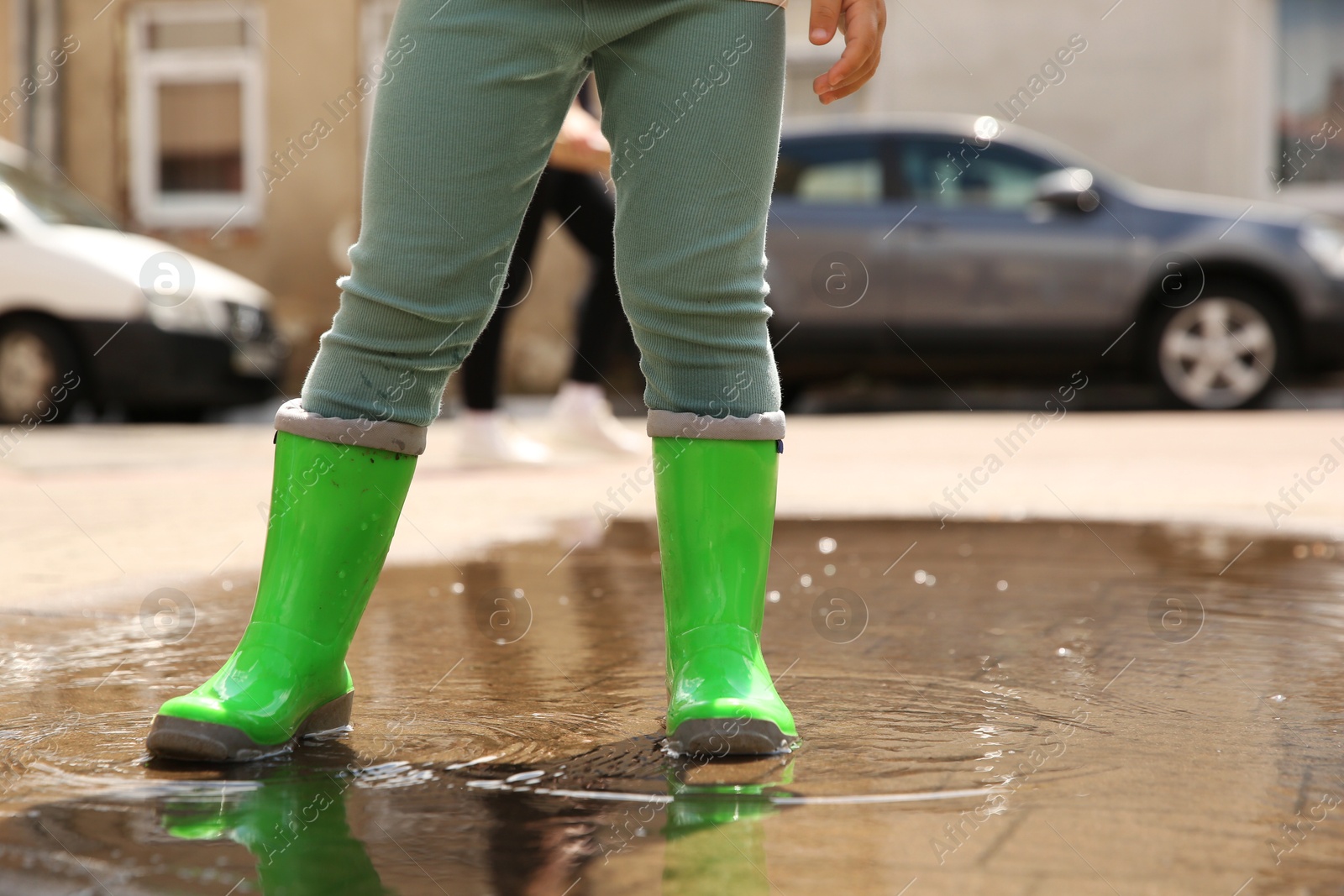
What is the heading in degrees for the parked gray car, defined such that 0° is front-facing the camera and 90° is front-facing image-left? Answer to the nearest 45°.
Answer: approximately 270°

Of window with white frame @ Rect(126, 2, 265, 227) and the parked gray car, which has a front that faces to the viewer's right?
the parked gray car

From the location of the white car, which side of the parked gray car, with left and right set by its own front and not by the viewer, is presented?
back

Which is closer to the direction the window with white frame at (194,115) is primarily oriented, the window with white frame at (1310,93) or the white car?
the white car

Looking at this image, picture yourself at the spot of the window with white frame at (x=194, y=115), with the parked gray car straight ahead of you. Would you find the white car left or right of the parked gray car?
right

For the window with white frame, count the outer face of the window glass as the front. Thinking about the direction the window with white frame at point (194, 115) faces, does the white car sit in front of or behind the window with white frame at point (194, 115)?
in front

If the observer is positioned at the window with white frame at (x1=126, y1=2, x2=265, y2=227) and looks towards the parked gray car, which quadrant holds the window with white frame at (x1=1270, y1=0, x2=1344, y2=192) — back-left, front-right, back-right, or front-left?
front-left

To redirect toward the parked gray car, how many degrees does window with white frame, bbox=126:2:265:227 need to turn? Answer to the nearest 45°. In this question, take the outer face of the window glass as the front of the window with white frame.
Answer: approximately 45° to its left

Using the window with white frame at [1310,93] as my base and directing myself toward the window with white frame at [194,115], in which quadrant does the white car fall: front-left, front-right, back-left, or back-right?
front-left

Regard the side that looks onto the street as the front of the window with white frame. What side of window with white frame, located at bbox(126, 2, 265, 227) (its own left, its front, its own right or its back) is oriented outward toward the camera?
front
